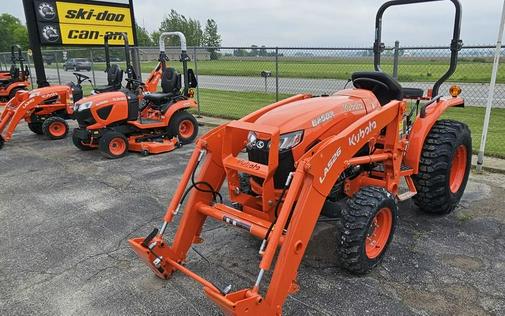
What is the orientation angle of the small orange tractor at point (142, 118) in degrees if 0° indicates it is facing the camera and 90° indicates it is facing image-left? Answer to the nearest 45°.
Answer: approximately 45°

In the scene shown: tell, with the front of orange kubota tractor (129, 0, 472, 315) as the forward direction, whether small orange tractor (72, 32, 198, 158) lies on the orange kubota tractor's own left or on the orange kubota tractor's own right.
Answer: on the orange kubota tractor's own right

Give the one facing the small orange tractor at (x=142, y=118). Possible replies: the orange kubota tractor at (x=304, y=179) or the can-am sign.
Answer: the can-am sign

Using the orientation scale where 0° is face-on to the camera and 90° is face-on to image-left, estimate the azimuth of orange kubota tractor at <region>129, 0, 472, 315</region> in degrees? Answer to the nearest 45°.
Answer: approximately 45°

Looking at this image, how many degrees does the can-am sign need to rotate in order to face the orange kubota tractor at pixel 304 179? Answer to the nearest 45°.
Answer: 0° — it already faces it

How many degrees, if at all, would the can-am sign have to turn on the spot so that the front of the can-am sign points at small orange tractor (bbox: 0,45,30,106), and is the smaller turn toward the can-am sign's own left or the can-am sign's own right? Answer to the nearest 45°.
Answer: approximately 135° to the can-am sign's own right

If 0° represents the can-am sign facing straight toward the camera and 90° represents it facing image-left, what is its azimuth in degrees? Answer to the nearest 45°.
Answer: approximately 0°
